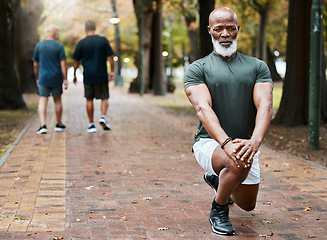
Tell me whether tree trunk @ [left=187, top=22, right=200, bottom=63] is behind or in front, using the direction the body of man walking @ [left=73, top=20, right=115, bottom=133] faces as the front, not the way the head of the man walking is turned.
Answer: in front

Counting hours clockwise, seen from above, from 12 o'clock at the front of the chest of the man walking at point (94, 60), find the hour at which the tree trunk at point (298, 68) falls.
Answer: The tree trunk is roughly at 3 o'clock from the man walking.

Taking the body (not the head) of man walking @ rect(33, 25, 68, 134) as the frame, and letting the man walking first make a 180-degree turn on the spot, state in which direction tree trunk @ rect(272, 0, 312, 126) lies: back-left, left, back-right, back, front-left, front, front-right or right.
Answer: left

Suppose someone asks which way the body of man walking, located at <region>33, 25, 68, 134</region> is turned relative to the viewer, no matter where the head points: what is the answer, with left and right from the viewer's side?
facing away from the viewer

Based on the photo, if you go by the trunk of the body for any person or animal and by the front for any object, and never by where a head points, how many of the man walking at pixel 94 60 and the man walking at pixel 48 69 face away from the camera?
2

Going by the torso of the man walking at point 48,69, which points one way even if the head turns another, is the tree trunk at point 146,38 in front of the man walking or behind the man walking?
in front

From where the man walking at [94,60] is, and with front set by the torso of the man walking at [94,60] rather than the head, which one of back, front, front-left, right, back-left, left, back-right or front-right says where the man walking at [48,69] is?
left

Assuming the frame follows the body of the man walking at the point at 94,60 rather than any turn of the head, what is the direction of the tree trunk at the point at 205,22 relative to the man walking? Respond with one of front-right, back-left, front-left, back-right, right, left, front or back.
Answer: front-right

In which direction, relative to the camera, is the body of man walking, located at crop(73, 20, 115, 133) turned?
away from the camera

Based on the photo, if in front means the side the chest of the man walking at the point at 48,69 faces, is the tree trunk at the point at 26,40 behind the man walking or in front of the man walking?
in front

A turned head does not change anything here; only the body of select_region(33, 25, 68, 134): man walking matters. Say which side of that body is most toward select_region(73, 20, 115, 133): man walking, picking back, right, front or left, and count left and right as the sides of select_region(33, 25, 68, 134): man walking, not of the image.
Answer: right

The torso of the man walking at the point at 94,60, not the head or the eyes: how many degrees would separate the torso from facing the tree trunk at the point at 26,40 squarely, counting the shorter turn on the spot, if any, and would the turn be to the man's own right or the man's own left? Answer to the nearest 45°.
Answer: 0° — they already face it

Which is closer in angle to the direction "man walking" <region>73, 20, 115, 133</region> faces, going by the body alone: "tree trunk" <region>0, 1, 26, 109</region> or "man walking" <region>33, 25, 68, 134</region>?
the tree trunk

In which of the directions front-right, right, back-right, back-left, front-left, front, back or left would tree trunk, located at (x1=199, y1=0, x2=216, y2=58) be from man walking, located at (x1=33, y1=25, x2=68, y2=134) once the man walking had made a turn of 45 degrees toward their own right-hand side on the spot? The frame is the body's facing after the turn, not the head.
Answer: front
